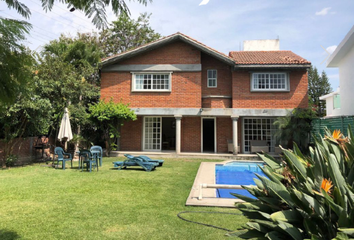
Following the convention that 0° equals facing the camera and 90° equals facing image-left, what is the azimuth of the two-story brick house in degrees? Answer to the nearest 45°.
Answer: approximately 0°

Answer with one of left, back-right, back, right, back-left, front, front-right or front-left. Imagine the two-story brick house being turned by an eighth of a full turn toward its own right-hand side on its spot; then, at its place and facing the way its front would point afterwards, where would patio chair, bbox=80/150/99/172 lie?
front

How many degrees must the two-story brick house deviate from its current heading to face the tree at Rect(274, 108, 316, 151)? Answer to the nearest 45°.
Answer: approximately 90° to its left

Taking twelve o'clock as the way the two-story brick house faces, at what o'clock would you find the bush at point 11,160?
The bush is roughly at 2 o'clock from the two-story brick house.

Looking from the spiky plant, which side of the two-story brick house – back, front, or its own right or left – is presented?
front

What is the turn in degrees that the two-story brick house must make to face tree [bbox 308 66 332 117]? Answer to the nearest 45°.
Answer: approximately 135° to its left

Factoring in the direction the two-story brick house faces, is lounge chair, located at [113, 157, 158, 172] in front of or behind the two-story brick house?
in front

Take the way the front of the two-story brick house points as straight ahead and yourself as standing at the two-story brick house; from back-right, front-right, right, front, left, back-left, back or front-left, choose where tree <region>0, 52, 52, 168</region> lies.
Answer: front-right

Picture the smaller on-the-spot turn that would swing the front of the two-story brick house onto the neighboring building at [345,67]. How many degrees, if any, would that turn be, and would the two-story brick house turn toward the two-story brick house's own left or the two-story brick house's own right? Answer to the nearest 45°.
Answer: approximately 90° to the two-story brick house's own left
